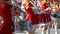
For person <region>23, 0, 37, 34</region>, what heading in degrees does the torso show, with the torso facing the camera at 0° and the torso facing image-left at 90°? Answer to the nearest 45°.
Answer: approximately 90°

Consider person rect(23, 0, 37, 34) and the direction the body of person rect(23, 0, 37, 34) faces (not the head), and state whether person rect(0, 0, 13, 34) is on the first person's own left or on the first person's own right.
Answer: on the first person's own left
